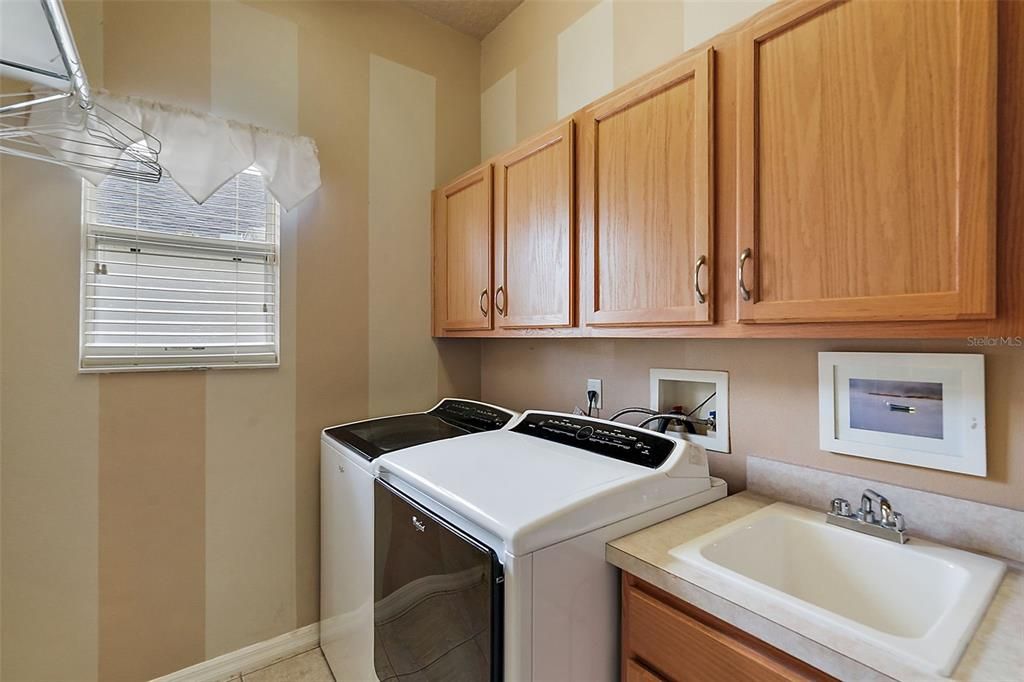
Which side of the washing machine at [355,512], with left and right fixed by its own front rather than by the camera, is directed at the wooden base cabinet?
left

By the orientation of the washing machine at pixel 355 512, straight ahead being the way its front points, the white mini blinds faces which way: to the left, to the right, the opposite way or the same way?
to the left

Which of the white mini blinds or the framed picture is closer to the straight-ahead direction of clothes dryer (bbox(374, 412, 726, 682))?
the white mini blinds

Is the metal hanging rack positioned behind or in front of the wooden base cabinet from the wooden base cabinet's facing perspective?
in front

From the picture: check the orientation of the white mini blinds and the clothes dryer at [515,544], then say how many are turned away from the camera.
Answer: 0

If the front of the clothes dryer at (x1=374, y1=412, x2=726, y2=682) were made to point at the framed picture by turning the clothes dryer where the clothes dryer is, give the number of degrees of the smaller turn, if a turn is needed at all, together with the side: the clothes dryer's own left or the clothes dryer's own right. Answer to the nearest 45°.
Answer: approximately 135° to the clothes dryer's own left

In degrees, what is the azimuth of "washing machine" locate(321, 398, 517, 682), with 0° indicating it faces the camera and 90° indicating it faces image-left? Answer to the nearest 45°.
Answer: approximately 45°

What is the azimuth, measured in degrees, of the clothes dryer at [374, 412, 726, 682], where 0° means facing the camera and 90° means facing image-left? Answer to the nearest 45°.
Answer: approximately 45°

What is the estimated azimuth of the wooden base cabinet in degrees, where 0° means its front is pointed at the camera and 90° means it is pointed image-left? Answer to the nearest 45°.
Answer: approximately 45°
